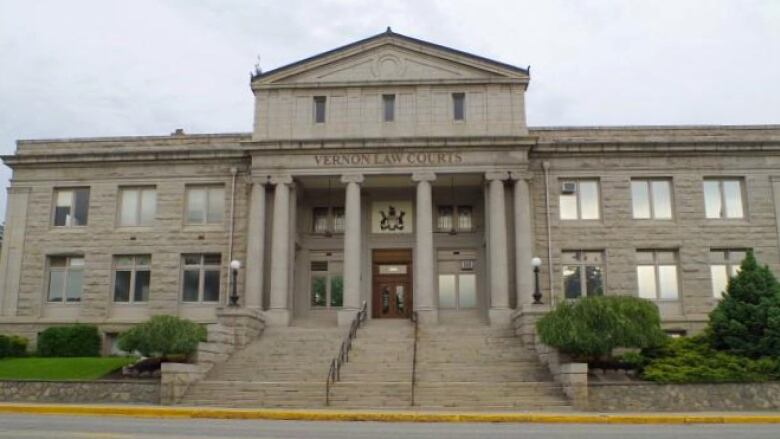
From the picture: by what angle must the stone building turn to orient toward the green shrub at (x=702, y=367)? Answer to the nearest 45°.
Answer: approximately 45° to its left

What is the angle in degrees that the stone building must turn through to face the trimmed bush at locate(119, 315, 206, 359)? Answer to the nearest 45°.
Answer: approximately 45° to its right

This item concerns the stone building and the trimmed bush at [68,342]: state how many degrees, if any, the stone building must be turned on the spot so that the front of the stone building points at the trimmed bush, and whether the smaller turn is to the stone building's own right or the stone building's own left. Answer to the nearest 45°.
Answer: approximately 90° to the stone building's own right

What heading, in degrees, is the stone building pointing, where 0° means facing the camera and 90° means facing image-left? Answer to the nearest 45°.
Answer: approximately 0°
